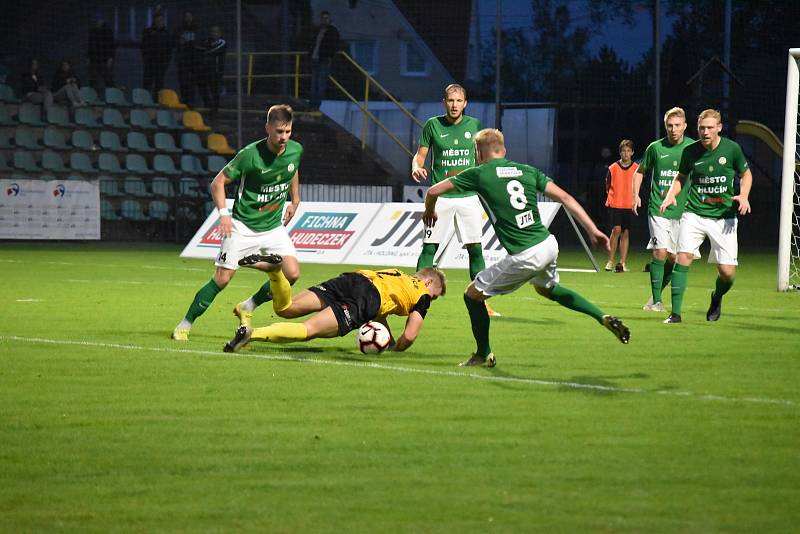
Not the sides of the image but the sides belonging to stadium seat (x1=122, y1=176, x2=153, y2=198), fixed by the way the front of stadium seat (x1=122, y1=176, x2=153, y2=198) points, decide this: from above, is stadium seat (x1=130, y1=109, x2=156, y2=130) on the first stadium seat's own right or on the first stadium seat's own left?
on the first stadium seat's own left

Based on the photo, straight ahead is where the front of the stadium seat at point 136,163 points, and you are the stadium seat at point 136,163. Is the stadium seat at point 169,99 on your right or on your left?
on your left

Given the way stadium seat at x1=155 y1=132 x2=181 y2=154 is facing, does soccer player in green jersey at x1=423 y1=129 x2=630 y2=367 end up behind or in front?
in front

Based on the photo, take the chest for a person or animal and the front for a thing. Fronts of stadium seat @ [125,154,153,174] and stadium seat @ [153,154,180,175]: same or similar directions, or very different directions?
same or similar directions

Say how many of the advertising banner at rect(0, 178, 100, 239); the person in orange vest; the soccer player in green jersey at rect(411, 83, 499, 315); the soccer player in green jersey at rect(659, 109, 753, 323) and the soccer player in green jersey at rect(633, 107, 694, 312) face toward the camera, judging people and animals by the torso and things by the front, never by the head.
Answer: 5

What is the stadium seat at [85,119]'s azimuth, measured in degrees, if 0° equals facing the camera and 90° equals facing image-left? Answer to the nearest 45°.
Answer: approximately 315°

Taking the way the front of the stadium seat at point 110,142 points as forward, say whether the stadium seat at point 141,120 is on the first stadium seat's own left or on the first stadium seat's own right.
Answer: on the first stadium seat's own left

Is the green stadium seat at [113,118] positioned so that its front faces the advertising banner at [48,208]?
no

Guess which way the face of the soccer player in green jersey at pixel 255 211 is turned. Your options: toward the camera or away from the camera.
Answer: toward the camera

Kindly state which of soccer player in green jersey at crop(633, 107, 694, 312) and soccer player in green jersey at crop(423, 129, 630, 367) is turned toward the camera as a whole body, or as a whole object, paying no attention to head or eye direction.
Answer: soccer player in green jersey at crop(633, 107, 694, 312)

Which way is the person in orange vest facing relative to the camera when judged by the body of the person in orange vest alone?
toward the camera

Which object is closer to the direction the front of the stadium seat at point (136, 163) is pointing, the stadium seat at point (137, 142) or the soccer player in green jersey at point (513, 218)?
the soccer player in green jersey

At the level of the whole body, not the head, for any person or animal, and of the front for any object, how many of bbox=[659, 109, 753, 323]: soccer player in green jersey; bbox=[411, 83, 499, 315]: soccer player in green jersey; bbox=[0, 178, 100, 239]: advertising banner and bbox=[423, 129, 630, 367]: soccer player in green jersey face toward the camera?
3

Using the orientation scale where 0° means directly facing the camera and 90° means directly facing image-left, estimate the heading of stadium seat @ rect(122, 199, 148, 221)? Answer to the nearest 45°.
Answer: approximately 315°

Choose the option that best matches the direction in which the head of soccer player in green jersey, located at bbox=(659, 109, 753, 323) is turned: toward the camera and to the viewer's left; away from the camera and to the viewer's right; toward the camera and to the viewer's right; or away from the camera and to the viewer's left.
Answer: toward the camera and to the viewer's left

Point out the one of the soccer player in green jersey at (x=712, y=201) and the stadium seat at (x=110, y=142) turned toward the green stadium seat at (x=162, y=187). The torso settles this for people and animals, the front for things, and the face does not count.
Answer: the stadium seat

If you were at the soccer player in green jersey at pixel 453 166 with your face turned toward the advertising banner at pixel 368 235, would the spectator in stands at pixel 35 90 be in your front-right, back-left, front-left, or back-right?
front-left

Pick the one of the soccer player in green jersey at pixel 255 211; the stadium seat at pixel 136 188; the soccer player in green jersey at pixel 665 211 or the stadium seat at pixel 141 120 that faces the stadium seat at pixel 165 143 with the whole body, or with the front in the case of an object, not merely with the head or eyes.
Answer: the stadium seat at pixel 141 120
